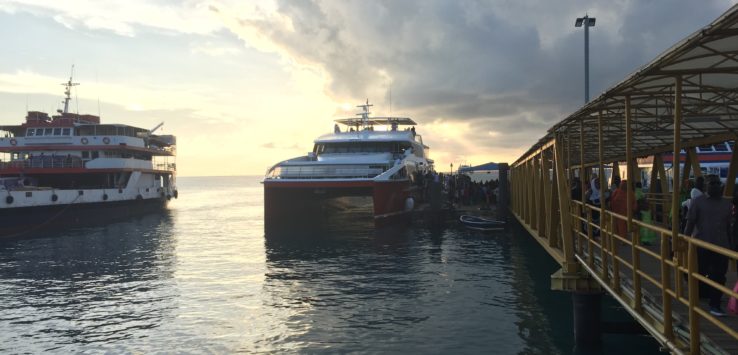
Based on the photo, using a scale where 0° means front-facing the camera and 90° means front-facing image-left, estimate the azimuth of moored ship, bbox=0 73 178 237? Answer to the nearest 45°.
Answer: approximately 45°

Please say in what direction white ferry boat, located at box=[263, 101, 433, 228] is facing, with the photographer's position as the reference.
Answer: facing the viewer and to the left of the viewer

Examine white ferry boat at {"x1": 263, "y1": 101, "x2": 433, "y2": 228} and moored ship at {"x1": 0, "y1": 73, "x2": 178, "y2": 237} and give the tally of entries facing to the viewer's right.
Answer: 0

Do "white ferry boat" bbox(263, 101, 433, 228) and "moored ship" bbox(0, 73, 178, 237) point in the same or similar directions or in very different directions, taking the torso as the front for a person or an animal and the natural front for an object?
same or similar directions

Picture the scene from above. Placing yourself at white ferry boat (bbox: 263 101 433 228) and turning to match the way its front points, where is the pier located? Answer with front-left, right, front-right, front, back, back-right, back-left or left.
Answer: front-left
